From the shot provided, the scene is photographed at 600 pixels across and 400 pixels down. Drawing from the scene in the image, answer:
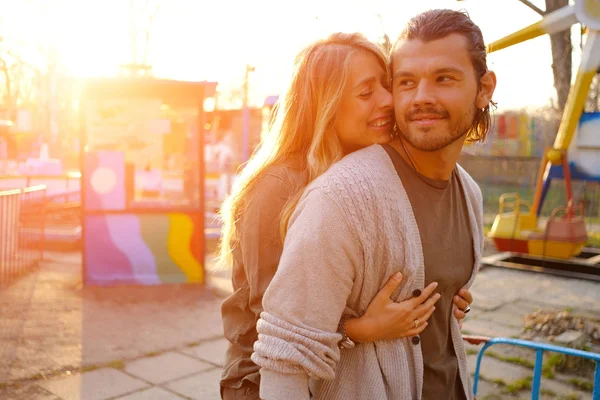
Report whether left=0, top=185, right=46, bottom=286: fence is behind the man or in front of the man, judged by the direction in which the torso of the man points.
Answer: behind

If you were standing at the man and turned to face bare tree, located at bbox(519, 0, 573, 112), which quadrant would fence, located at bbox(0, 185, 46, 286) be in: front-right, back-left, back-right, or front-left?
front-left

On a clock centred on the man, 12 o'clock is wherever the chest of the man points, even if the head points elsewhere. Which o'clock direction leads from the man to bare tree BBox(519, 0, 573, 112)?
The bare tree is roughly at 8 o'clock from the man.

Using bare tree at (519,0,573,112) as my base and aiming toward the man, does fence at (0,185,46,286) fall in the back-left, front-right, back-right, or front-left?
front-right

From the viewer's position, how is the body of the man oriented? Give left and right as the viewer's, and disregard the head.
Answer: facing the viewer and to the right of the viewer

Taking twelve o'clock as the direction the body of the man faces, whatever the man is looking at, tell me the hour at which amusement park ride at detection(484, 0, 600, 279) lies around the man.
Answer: The amusement park ride is roughly at 8 o'clock from the man.

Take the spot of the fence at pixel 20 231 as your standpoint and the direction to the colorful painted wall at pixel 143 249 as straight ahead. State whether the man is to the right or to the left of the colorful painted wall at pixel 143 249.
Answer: right

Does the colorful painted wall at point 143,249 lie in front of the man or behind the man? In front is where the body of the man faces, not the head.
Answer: behind

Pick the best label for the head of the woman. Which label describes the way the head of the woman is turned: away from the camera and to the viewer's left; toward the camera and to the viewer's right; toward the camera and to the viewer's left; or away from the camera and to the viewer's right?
toward the camera and to the viewer's right
